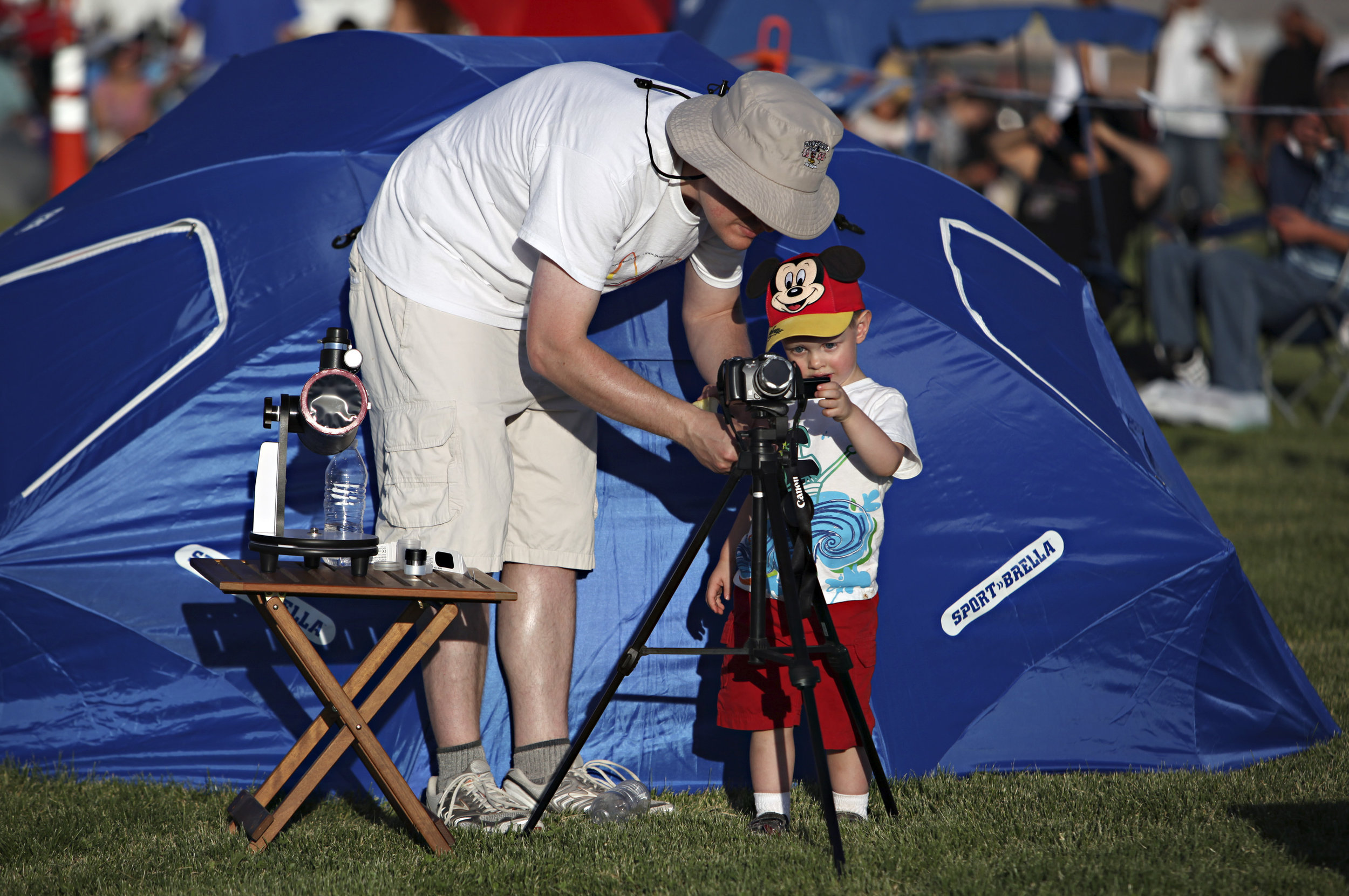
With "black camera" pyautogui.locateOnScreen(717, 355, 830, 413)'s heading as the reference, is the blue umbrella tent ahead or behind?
behind

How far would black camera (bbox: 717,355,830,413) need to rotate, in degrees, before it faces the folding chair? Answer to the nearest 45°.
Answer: approximately 135° to its left

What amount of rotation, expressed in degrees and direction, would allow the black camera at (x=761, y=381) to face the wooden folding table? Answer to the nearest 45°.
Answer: approximately 90° to its right

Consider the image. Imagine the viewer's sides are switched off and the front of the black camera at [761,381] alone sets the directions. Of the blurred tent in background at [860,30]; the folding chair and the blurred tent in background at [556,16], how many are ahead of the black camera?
0

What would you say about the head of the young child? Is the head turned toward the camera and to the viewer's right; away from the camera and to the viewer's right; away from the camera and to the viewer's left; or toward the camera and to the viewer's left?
toward the camera and to the viewer's left

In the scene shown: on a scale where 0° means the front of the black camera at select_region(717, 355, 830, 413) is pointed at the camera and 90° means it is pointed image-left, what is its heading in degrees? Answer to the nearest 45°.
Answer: approximately 0°

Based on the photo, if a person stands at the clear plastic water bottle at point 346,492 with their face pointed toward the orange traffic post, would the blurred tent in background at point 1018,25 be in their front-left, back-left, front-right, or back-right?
front-right

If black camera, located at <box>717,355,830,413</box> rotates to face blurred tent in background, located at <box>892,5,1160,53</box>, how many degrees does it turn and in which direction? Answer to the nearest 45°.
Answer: approximately 180°

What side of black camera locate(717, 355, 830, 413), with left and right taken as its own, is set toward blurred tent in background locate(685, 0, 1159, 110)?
back

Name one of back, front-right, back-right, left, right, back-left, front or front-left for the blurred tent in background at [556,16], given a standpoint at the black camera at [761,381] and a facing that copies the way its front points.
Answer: back
